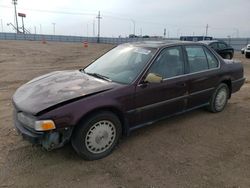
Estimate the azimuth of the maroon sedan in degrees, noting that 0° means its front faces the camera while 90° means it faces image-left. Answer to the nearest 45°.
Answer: approximately 45°

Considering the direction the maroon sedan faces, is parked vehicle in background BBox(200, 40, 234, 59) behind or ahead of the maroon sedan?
behind
